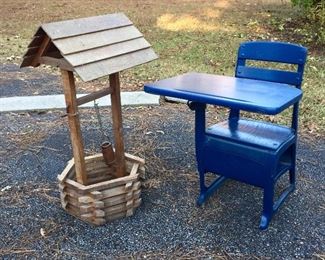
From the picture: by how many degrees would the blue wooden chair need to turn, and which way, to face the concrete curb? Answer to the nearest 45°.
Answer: approximately 90° to its right

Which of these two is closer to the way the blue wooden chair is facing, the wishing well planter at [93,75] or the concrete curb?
the wishing well planter

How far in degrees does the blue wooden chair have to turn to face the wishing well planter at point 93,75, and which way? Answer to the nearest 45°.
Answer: approximately 45° to its right

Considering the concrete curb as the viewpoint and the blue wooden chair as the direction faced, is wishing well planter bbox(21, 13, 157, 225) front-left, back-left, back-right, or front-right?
front-right

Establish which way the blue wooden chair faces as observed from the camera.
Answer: facing the viewer and to the left of the viewer

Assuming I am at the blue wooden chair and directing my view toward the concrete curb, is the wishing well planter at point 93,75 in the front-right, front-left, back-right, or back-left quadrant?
front-left

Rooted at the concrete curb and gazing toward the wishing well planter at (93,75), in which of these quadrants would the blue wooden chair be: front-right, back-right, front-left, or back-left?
front-left
